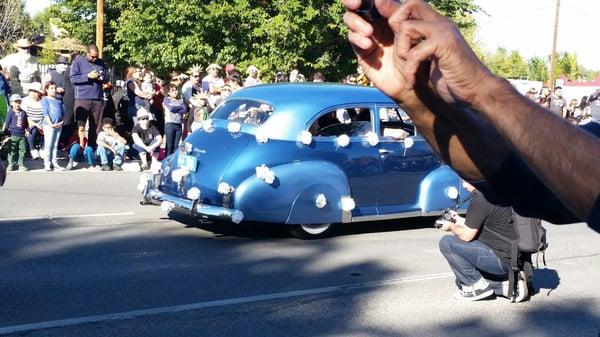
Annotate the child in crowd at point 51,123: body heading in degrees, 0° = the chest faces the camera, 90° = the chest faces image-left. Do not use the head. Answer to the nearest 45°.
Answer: approximately 315°

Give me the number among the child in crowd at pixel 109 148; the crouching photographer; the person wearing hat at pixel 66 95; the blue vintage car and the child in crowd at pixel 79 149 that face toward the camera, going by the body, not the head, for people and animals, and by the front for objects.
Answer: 3

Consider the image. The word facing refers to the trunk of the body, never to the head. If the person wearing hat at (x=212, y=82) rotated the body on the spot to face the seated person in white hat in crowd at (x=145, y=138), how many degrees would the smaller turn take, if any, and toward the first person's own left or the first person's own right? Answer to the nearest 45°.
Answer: approximately 45° to the first person's own right

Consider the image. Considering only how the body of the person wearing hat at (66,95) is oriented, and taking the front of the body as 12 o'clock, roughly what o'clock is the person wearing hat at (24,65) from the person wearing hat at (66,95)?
the person wearing hat at (24,65) is roughly at 5 o'clock from the person wearing hat at (66,95).

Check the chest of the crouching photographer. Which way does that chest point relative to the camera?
to the viewer's left

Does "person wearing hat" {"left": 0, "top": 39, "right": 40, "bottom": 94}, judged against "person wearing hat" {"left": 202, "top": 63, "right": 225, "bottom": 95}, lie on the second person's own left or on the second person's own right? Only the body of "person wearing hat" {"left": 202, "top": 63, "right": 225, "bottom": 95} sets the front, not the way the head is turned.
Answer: on the second person's own right

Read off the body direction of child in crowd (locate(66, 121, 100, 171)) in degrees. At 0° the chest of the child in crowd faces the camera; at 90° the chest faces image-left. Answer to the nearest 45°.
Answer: approximately 0°

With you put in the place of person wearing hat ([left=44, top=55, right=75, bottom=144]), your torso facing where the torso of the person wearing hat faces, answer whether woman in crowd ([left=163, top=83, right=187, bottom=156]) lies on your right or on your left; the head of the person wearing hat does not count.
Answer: on your left

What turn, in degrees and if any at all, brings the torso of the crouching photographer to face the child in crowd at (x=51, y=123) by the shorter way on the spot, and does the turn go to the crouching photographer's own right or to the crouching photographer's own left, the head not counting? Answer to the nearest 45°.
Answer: approximately 45° to the crouching photographer's own right

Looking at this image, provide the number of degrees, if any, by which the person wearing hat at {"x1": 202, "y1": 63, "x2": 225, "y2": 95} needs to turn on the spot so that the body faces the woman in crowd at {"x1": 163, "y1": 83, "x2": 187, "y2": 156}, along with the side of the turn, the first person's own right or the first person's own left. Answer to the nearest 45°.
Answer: approximately 45° to the first person's own right
